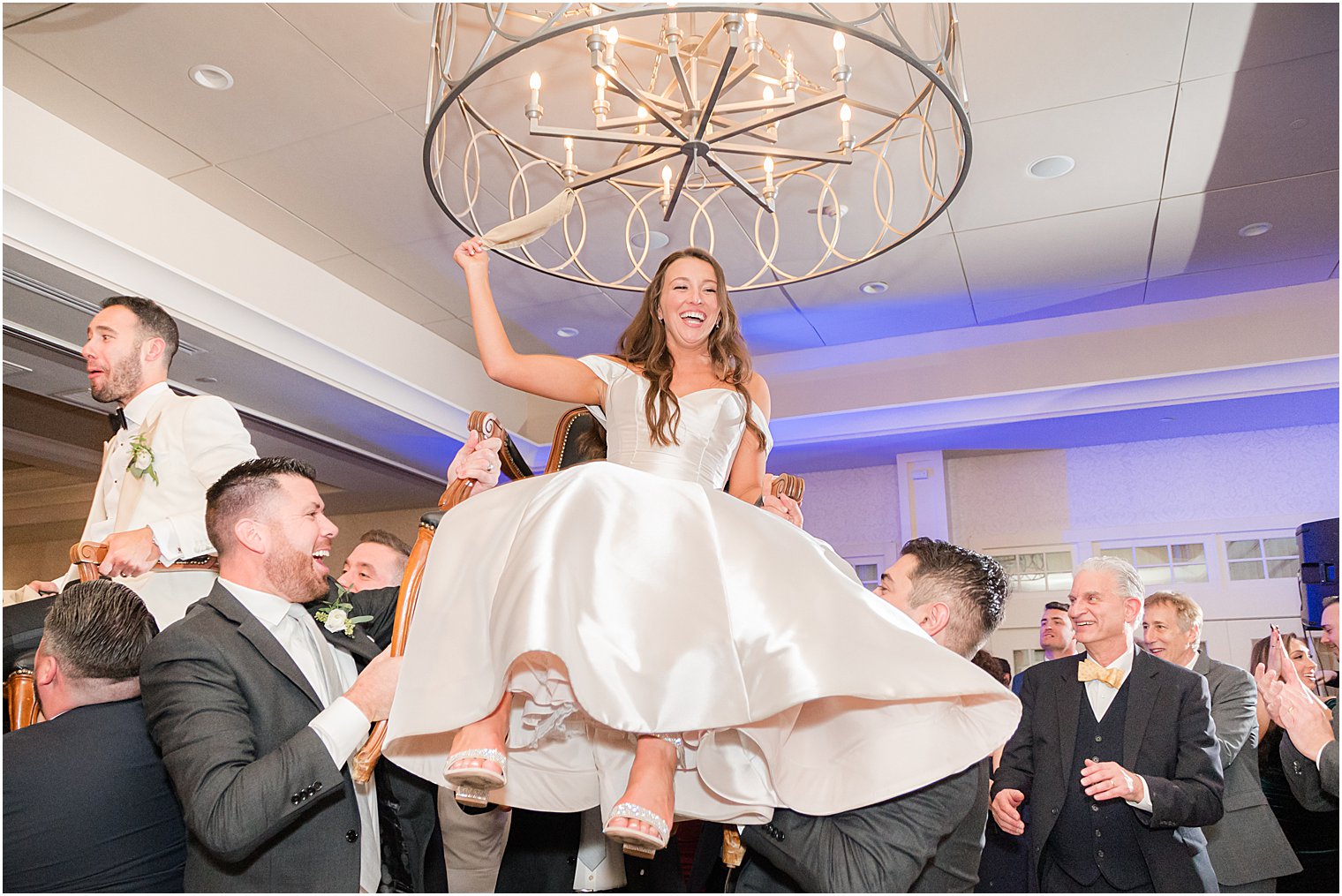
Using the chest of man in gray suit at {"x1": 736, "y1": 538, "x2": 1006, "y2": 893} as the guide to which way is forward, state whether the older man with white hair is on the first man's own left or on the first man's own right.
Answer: on the first man's own right

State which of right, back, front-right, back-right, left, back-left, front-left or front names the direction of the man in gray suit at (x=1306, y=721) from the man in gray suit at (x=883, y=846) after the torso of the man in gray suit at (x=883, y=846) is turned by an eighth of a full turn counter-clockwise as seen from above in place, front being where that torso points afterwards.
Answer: back

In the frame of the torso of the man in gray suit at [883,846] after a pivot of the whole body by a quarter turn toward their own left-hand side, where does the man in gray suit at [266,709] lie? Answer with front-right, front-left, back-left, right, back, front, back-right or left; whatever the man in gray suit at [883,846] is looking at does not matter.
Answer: right

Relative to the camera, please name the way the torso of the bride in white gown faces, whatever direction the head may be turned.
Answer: toward the camera

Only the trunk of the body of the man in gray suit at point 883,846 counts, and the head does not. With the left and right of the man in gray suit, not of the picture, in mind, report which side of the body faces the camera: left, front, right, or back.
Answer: left

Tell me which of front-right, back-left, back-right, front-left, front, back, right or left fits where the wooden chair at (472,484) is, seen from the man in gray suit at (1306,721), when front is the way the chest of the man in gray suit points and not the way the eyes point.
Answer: front-left

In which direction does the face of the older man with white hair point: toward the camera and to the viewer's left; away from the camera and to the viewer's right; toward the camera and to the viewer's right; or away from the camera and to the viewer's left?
toward the camera and to the viewer's left

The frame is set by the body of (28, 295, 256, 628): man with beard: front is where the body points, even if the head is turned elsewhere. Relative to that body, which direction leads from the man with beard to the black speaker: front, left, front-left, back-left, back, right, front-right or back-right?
back-left

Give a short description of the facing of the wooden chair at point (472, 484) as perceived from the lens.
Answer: facing the viewer

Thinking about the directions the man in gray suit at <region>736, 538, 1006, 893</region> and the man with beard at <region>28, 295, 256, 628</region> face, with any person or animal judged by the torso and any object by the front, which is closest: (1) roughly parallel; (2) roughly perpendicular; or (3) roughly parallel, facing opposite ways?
roughly perpendicular

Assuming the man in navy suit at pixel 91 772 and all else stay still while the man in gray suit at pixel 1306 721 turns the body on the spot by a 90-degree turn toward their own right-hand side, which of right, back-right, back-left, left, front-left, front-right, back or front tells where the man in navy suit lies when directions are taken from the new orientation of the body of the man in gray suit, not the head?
back-left

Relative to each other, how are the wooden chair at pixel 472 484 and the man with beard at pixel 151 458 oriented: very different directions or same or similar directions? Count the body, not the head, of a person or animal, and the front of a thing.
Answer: same or similar directions

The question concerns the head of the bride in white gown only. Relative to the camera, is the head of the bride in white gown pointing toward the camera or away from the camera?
toward the camera

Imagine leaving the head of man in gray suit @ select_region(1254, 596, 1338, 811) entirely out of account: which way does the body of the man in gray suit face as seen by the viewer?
to the viewer's left

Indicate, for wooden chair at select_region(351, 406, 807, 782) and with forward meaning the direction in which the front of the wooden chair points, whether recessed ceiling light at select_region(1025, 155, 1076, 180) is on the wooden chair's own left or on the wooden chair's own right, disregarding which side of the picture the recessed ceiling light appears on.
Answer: on the wooden chair's own left
